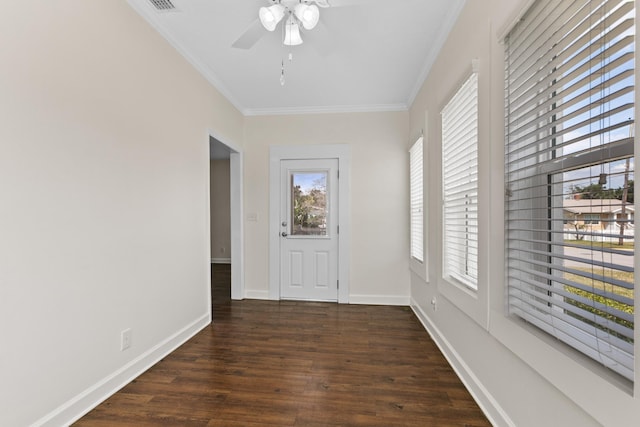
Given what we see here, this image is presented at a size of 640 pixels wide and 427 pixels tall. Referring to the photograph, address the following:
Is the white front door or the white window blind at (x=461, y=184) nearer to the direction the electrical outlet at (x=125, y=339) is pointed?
the white window blind

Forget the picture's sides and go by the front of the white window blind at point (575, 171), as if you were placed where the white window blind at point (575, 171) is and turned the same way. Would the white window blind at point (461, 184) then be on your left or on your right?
on your right

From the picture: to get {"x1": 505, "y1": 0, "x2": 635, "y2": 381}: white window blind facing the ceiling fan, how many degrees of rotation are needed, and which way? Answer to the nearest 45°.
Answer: approximately 45° to its right

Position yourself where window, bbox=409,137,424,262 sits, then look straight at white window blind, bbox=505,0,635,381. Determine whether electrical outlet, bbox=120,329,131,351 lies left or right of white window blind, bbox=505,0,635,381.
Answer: right

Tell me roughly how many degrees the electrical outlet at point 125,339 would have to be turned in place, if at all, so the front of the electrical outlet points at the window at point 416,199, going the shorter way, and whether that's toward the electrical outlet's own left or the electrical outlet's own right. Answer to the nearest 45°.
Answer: approximately 45° to the electrical outlet's own left

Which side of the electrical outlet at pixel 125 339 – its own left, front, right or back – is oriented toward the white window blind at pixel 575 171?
front

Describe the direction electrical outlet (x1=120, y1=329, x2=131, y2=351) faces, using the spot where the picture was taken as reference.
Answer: facing the viewer and to the right of the viewer

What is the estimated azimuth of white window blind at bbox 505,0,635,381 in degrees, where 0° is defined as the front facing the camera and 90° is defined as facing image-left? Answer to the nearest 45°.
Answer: approximately 45°

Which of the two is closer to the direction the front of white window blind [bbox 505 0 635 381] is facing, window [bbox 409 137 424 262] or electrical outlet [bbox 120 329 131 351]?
the electrical outlet

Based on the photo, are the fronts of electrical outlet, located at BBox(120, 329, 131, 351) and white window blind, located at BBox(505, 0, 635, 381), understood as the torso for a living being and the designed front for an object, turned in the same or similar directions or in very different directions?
very different directions

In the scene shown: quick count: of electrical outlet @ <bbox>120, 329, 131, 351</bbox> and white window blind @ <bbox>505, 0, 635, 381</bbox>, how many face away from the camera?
0
